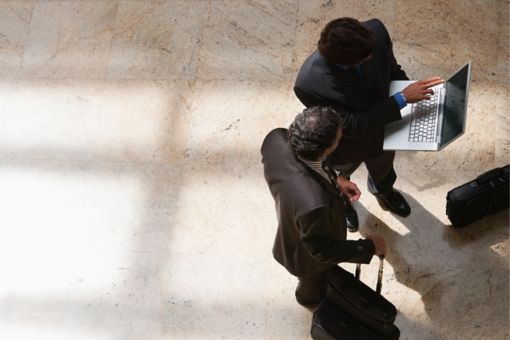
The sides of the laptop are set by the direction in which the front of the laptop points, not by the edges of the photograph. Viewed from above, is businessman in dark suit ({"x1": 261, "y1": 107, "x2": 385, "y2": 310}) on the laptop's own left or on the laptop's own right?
on the laptop's own left

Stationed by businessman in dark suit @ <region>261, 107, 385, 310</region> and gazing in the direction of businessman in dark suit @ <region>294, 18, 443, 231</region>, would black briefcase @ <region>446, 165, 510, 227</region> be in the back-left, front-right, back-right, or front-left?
front-right

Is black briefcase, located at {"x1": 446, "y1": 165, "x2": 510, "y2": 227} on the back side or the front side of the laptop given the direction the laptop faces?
on the back side

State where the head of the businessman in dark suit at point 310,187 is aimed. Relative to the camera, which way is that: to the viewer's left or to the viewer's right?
to the viewer's right

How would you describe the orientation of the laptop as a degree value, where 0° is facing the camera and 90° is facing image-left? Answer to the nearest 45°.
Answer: approximately 90°

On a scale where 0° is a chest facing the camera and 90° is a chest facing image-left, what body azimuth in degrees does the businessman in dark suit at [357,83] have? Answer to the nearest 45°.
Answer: approximately 315°

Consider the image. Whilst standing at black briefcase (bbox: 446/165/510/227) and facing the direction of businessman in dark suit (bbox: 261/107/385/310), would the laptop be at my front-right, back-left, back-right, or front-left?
front-right
